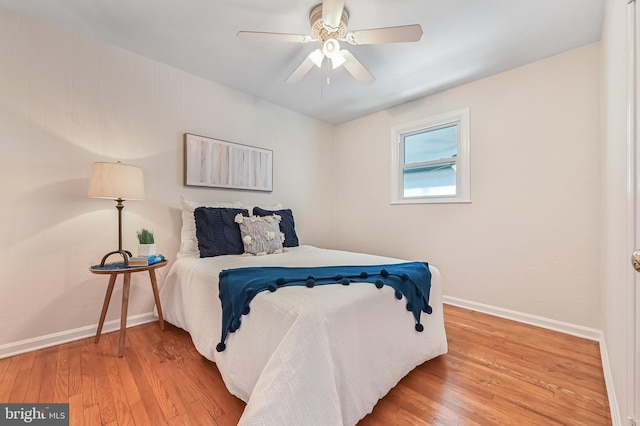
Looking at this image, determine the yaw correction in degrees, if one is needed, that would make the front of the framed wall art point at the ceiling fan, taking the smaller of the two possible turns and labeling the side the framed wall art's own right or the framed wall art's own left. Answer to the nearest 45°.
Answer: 0° — it already faces it

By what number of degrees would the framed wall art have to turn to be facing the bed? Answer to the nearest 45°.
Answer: approximately 45° to its right

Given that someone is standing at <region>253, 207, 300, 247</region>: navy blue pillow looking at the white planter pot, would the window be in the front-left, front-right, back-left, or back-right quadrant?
back-left

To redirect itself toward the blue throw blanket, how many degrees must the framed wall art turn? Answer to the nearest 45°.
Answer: approximately 45° to its right

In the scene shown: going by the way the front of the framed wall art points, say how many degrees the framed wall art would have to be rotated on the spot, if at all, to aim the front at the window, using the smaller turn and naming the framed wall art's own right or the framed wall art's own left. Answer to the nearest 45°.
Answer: approximately 45° to the framed wall art's own left

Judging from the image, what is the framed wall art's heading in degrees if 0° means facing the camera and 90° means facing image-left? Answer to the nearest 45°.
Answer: approximately 315°

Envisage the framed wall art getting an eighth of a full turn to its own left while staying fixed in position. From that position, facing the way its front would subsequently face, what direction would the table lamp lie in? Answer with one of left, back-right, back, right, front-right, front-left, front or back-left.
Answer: back-right

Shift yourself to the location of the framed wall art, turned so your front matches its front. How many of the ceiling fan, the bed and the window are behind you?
0

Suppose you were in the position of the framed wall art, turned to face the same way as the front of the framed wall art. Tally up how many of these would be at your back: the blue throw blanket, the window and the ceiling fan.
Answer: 0
